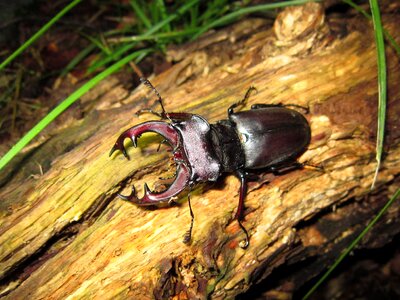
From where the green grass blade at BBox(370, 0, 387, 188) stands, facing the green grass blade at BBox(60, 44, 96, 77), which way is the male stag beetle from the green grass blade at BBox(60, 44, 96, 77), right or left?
left

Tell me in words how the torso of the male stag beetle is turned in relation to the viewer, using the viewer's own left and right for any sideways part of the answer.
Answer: facing to the left of the viewer

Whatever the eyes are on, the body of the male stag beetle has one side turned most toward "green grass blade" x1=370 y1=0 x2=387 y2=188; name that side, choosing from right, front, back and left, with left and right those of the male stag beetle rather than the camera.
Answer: back

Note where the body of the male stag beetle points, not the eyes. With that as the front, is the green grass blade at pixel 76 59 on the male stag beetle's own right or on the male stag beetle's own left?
on the male stag beetle's own right

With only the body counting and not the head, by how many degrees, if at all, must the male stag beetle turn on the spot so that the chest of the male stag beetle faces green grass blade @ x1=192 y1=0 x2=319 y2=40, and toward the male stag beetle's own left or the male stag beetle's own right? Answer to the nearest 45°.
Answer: approximately 135° to the male stag beetle's own right
